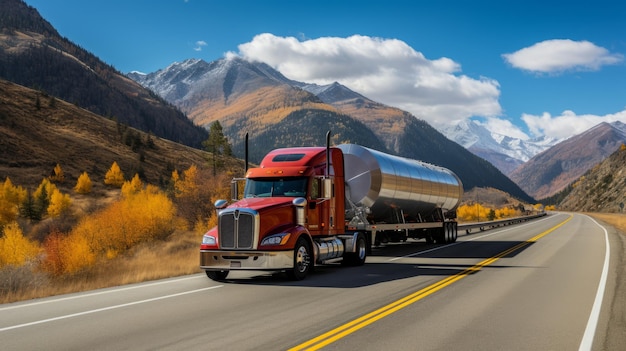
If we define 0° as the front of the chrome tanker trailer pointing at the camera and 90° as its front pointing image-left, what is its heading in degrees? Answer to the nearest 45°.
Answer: approximately 45°

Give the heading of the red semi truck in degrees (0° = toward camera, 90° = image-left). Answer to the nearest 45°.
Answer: approximately 45°

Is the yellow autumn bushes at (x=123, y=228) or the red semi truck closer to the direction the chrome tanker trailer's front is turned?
the red semi truck

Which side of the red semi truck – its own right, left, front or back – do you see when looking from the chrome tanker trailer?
back

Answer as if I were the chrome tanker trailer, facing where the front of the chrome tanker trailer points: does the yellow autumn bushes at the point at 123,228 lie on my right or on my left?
on my right

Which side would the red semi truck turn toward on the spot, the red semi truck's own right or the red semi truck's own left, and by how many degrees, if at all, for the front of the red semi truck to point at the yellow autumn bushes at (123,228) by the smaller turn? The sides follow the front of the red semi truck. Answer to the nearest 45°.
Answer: approximately 90° to the red semi truck's own right
